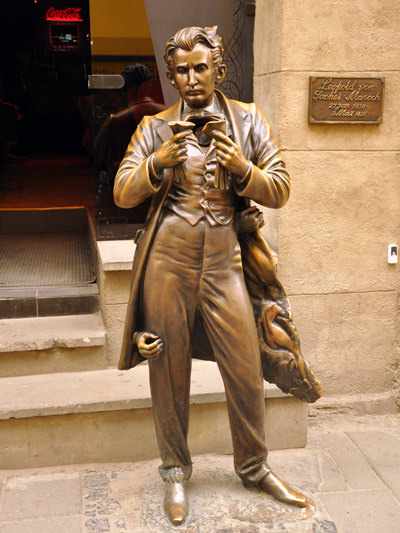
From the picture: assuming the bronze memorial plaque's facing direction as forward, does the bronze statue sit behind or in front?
in front

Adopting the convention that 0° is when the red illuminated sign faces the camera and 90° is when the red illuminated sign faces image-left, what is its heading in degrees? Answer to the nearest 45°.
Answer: approximately 0°

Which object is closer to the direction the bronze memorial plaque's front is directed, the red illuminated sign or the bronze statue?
the bronze statue

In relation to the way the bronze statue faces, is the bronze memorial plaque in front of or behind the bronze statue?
behind

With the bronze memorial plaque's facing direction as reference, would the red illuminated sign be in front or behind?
behind

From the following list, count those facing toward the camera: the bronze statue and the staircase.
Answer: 2

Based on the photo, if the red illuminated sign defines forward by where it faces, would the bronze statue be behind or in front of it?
in front
